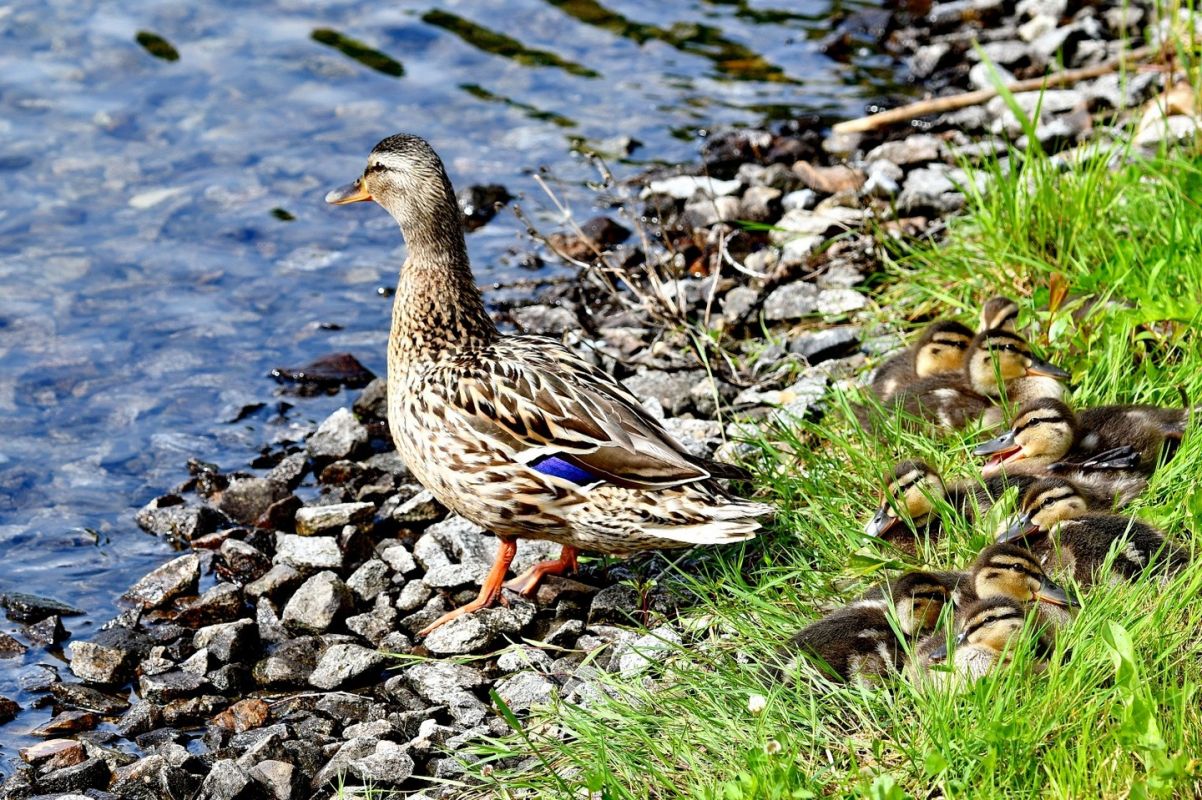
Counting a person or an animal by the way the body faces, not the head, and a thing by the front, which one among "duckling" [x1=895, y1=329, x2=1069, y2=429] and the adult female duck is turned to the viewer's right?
the duckling

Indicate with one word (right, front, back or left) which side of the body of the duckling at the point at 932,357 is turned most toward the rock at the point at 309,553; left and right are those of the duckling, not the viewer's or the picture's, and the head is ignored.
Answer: back

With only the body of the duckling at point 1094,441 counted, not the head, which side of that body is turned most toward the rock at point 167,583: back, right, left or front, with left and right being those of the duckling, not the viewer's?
front

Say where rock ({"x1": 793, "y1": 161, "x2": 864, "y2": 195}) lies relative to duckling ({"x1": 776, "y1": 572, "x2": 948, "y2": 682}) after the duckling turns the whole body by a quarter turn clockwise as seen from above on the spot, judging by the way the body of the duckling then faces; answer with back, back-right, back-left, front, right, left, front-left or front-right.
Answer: back

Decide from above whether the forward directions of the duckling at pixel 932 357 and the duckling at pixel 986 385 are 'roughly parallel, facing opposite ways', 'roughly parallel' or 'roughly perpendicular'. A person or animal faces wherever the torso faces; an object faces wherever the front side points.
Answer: roughly parallel

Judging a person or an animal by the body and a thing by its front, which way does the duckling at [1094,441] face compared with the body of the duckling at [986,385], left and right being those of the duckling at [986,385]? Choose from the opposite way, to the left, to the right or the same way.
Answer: the opposite way

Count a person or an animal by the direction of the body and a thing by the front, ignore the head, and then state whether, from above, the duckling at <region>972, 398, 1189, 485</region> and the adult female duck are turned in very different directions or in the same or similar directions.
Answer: same or similar directions

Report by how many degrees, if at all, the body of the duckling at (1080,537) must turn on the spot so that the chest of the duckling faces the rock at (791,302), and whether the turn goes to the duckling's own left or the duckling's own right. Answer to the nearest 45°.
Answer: approximately 45° to the duckling's own right

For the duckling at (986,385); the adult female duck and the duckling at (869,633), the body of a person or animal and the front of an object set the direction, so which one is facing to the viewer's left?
the adult female duck

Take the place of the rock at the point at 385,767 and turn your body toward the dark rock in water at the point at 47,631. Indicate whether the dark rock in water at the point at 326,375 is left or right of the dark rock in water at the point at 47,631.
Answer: right

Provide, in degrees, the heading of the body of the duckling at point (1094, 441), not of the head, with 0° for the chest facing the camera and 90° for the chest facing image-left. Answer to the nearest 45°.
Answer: approximately 90°

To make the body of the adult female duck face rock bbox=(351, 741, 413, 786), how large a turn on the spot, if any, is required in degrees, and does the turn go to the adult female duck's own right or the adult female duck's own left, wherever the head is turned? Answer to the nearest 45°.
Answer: approximately 90° to the adult female duck's own left

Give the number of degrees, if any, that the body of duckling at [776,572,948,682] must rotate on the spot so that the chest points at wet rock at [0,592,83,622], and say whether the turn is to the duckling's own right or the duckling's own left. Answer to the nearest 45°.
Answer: approximately 180°

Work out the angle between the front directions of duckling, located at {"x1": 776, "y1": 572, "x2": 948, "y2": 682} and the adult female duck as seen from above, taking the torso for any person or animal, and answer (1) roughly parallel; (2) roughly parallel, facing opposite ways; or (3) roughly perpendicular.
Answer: roughly parallel, facing opposite ways

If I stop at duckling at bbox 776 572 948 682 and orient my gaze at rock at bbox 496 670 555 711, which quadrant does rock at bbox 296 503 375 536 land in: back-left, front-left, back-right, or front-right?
front-right

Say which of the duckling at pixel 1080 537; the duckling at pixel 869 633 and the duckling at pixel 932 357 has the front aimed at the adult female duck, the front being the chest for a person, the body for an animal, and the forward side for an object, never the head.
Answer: the duckling at pixel 1080 537

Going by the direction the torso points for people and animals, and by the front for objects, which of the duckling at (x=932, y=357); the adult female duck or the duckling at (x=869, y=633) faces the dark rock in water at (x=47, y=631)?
the adult female duck

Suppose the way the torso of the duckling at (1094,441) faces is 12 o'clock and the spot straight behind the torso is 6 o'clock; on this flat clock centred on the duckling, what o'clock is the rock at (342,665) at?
The rock is roughly at 11 o'clock from the duckling.

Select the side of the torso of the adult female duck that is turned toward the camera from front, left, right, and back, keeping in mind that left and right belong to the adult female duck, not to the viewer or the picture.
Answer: left
